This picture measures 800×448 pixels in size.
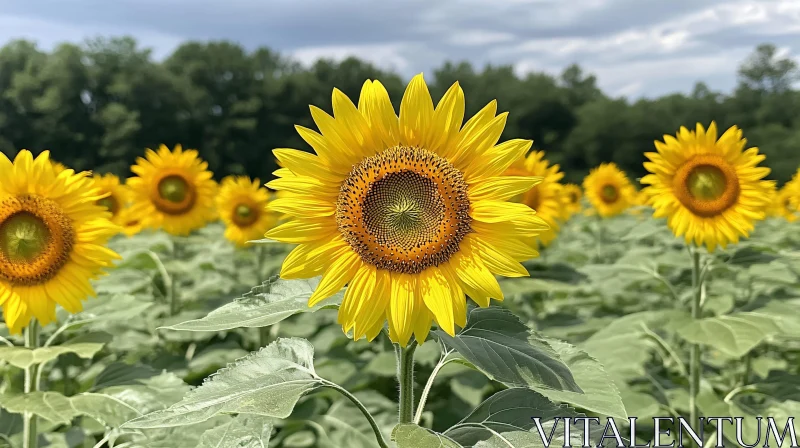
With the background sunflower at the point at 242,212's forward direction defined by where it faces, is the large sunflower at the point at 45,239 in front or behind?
in front

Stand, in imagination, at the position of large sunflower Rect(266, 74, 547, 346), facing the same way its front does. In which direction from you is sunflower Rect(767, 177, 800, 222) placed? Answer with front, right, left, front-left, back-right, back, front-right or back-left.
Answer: back-left

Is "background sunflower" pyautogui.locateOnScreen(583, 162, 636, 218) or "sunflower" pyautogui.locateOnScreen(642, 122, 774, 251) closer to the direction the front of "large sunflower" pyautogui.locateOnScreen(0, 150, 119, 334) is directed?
the sunflower

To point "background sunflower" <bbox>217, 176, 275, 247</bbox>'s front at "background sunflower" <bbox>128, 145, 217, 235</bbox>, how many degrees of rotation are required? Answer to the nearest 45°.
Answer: approximately 45° to its right

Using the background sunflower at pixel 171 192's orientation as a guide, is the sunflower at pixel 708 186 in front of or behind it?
in front

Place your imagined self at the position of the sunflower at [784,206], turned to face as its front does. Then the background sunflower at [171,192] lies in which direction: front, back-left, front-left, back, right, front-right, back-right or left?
front-right

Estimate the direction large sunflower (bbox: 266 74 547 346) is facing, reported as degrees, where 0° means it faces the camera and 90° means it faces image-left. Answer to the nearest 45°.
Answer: approximately 0°

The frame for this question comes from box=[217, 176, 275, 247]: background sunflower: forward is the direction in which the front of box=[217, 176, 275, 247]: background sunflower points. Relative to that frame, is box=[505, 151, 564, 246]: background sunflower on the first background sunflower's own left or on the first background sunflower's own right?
on the first background sunflower's own left

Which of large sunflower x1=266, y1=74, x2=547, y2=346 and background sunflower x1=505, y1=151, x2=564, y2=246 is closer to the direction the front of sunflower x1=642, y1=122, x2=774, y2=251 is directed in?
the large sunflower

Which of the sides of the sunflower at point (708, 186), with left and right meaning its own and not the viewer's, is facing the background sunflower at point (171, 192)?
right

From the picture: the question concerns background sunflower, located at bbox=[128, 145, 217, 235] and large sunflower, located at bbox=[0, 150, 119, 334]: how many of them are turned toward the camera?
2
